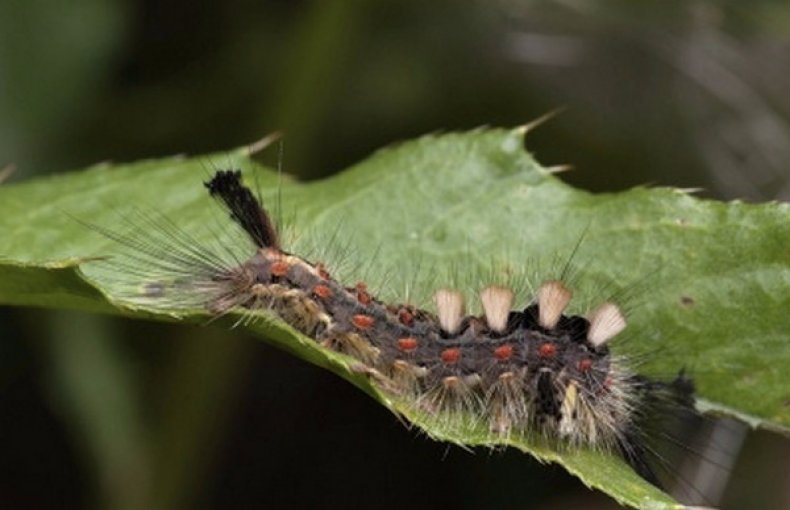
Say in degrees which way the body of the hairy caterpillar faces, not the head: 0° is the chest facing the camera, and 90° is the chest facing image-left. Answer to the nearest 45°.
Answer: approximately 270°
